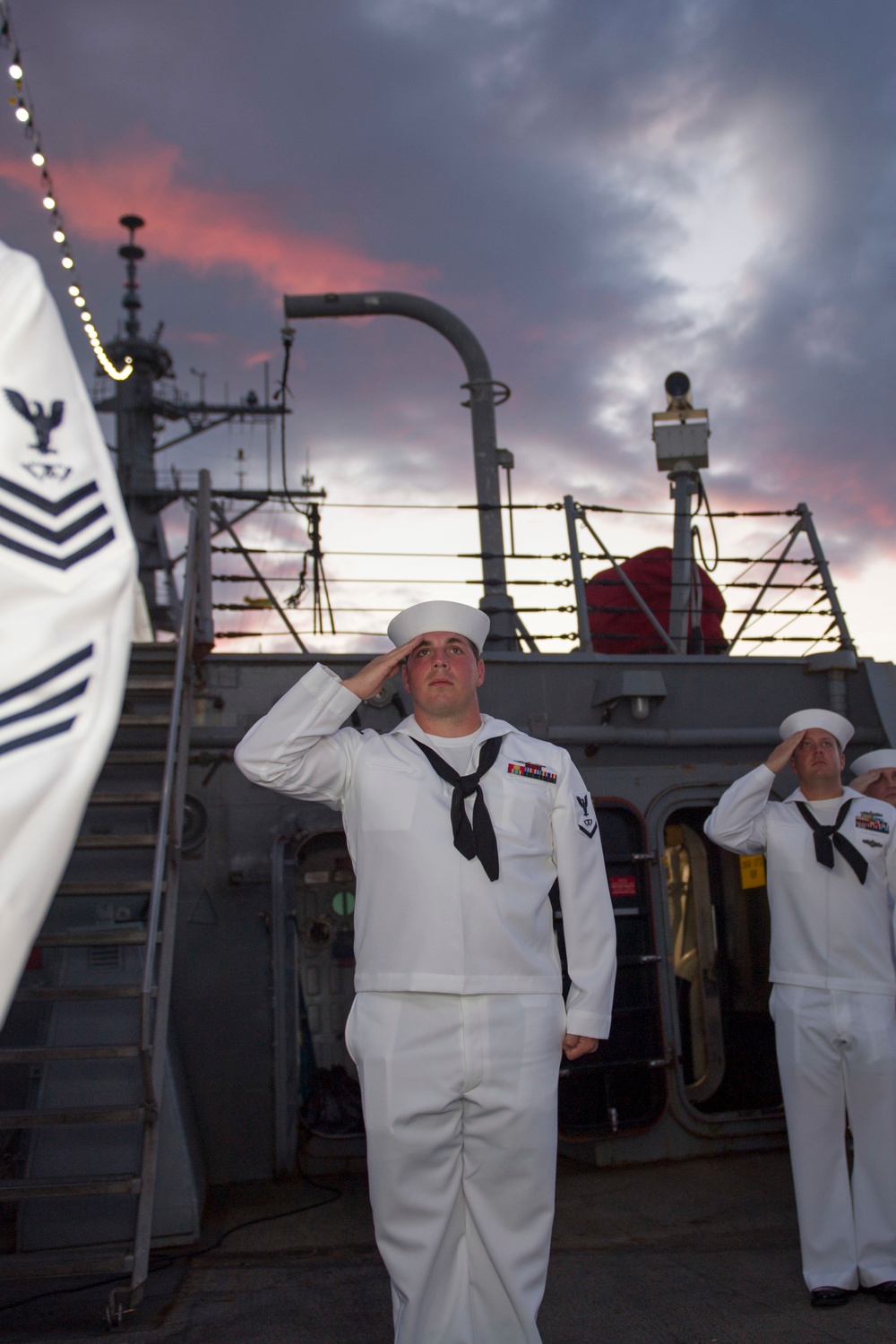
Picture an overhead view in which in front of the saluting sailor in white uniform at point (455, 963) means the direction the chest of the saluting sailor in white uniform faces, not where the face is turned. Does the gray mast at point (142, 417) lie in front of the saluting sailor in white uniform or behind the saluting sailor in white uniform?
behind

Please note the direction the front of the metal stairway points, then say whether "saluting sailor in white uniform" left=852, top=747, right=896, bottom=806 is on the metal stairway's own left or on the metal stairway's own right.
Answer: on the metal stairway's own left

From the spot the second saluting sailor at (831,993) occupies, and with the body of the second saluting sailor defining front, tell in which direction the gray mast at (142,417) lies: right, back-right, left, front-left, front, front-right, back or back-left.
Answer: back-right

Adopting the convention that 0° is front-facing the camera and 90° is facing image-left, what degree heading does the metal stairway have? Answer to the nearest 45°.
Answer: approximately 0°

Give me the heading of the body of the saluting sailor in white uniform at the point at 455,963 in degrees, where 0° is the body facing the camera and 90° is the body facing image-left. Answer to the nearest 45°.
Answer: approximately 0°

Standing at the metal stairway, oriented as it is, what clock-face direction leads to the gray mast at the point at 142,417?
The gray mast is roughly at 6 o'clock from the metal stairway.
